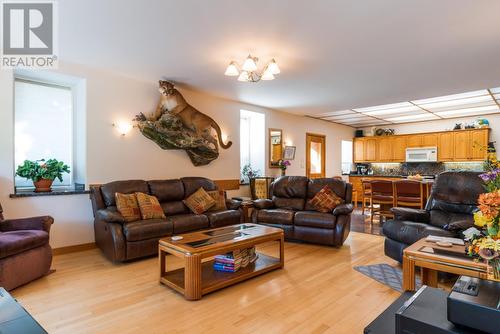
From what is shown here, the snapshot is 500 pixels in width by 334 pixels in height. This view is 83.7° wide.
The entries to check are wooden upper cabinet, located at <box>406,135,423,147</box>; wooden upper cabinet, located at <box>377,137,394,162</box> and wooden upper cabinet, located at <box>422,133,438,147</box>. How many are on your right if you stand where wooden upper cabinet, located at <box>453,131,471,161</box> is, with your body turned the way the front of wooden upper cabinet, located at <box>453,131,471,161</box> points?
3

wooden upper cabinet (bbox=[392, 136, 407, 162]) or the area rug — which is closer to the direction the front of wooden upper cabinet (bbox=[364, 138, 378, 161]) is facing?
the area rug

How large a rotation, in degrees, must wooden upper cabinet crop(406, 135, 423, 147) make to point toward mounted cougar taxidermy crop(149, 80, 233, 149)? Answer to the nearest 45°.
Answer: approximately 45° to its right

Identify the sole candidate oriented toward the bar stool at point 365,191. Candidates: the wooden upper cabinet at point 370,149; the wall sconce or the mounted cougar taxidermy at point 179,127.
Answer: the wooden upper cabinet

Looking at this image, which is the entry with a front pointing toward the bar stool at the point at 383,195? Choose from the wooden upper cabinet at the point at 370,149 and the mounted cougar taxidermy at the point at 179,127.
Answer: the wooden upper cabinet

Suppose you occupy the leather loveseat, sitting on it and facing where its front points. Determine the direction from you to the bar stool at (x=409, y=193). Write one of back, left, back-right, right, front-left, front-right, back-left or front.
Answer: back

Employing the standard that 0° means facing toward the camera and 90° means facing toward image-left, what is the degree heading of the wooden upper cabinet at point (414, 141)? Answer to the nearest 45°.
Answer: approximately 0°

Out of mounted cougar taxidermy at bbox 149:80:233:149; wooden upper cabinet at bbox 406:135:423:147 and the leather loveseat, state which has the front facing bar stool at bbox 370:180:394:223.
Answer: the wooden upper cabinet

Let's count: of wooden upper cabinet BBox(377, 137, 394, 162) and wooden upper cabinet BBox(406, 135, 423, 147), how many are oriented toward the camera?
2

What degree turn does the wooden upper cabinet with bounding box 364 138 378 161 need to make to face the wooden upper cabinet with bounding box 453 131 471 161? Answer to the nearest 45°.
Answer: approximately 90° to its left

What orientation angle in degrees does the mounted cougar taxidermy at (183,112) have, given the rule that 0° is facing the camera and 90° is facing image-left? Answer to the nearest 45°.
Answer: approximately 45°

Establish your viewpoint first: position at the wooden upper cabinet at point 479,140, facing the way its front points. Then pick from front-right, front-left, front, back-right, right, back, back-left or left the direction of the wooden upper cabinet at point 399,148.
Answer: right
